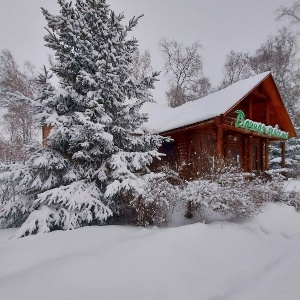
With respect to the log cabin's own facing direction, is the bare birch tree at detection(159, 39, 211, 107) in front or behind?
behind

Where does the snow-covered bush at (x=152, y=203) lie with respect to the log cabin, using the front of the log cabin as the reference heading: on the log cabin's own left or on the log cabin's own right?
on the log cabin's own right

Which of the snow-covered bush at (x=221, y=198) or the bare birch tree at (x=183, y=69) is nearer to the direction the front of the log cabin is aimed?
the snow-covered bush

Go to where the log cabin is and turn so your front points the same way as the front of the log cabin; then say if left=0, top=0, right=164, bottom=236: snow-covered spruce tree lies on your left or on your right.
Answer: on your right

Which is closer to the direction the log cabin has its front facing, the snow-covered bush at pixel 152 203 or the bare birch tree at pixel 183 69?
the snow-covered bush

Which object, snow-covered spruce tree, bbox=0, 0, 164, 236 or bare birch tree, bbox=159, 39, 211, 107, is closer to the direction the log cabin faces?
the snow-covered spruce tree
